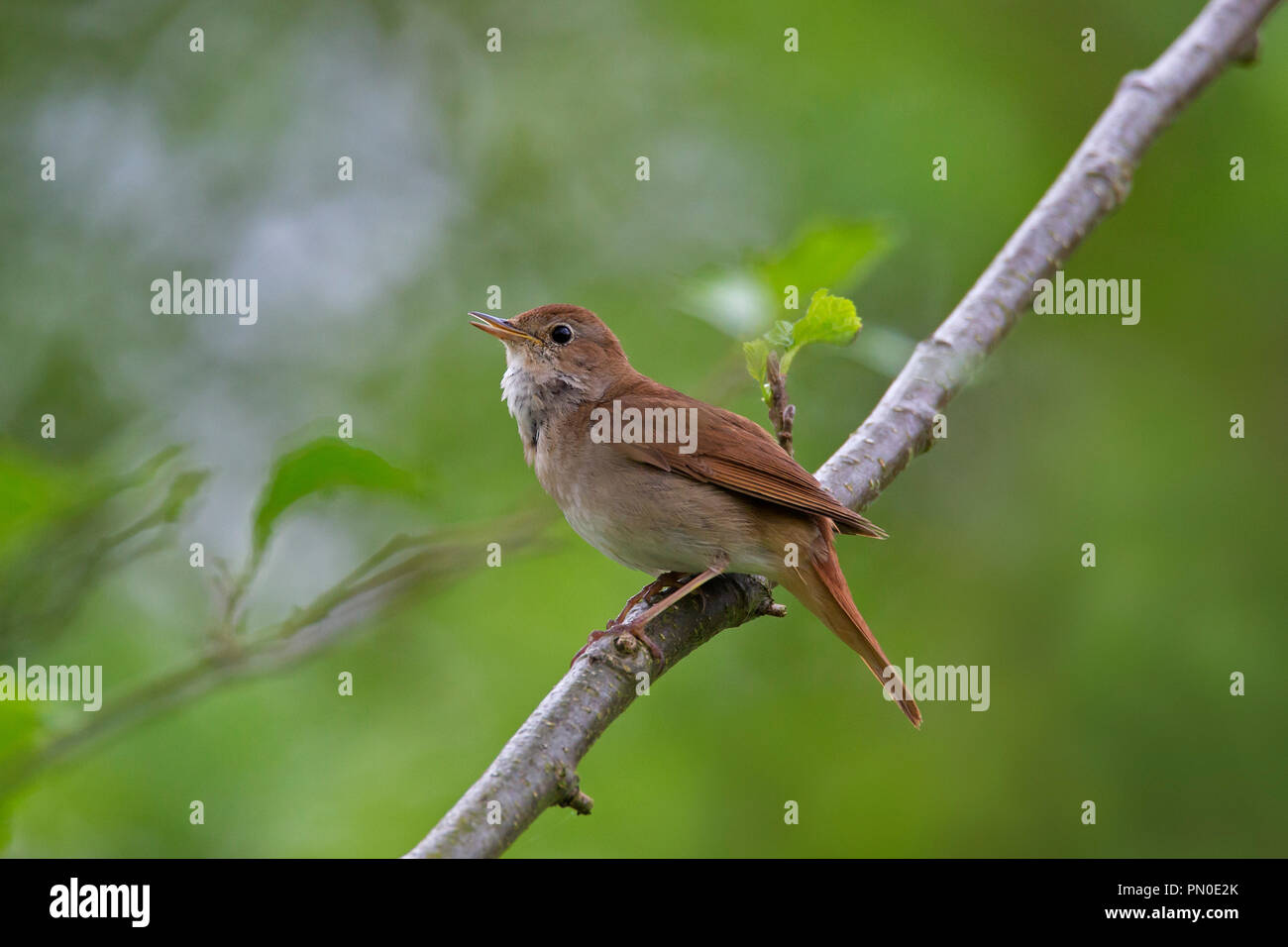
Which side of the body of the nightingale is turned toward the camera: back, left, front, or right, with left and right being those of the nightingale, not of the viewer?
left
